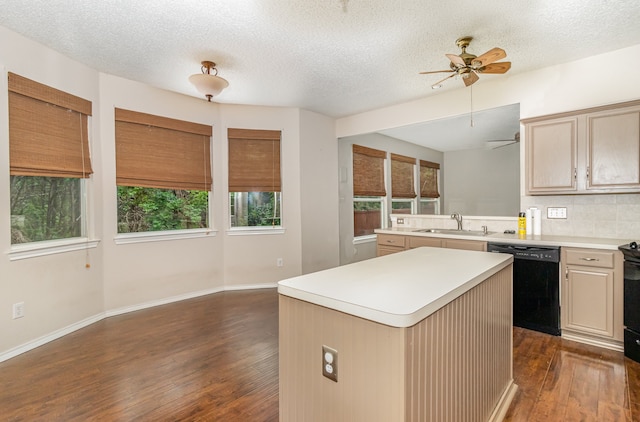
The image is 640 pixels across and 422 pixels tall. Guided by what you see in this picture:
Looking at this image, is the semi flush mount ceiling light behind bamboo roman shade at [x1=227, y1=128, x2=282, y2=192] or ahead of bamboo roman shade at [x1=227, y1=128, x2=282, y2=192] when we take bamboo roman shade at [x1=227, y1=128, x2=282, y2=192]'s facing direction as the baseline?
ahead

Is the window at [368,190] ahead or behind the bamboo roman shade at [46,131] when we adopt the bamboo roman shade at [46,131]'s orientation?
ahead

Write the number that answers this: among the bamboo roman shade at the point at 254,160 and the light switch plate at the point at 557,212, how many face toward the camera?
2

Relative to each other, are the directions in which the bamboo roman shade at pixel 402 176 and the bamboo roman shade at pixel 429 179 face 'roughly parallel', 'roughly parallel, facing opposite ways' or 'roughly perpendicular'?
roughly parallel

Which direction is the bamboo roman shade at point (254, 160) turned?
toward the camera

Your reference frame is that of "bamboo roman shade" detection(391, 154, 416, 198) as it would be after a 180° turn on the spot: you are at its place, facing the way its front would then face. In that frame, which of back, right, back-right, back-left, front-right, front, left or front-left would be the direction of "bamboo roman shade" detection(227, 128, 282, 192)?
left

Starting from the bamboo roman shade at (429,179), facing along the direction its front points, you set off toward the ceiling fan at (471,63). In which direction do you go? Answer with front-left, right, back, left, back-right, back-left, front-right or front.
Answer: front-right

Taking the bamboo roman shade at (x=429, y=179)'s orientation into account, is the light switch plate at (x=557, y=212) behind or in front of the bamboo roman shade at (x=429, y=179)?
in front

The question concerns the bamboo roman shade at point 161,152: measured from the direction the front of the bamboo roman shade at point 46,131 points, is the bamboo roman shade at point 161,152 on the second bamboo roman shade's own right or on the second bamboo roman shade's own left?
on the second bamboo roman shade's own left

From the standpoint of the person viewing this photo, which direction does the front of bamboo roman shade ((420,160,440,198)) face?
facing the viewer and to the right of the viewer

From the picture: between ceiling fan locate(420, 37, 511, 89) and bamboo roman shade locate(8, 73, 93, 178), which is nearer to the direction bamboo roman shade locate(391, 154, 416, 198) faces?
the ceiling fan

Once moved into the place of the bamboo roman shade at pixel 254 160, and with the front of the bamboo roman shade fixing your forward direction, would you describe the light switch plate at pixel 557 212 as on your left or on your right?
on your left

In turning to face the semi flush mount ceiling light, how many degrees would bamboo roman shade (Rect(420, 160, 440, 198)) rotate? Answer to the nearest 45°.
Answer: approximately 90° to its right

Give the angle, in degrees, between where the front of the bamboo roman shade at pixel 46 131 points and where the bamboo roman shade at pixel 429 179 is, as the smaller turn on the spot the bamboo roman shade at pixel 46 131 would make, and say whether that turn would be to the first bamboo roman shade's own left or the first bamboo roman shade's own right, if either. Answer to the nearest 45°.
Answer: approximately 45° to the first bamboo roman shade's own left

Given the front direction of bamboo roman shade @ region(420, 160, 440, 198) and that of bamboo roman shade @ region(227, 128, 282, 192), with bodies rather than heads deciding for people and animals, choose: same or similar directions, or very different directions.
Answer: same or similar directions
